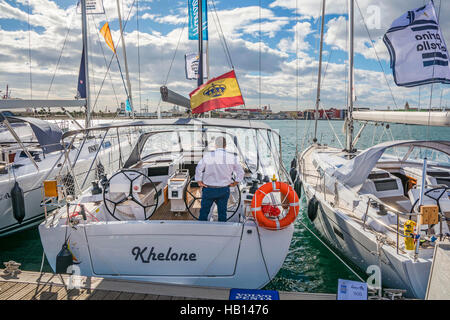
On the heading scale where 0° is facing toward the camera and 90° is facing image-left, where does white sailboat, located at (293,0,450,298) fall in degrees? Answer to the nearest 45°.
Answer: approximately 135°

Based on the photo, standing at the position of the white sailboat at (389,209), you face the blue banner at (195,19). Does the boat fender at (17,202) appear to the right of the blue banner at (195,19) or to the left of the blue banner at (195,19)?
left

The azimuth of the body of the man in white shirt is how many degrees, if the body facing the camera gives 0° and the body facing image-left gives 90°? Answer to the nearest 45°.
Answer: approximately 180°

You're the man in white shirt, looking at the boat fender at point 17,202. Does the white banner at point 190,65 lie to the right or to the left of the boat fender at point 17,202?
right

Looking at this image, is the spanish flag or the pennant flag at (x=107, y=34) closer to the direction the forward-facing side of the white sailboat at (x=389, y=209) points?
the pennant flag

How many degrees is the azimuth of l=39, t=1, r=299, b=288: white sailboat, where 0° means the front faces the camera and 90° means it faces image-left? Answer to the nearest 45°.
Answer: approximately 180°
